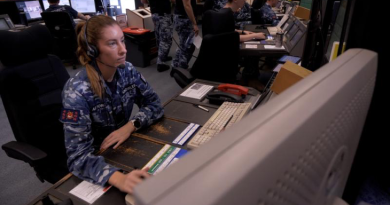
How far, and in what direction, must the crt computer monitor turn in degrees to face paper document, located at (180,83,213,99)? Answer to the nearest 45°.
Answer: approximately 45° to its right

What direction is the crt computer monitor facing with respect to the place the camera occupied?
facing away from the viewer and to the left of the viewer

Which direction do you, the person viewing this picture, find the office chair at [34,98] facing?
facing the viewer and to the right of the viewer

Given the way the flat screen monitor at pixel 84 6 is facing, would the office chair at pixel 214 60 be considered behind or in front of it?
in front

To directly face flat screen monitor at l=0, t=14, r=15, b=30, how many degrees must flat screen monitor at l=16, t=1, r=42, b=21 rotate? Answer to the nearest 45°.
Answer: approximately 45° to its right

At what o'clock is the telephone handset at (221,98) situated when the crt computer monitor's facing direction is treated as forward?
The telephone handset is roughly at 1 o'clock from the crt computer monitor.

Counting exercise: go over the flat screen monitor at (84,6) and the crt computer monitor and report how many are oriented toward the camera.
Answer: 1

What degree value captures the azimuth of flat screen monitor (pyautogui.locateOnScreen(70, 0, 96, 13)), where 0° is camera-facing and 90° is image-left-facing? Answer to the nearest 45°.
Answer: approximately 0°

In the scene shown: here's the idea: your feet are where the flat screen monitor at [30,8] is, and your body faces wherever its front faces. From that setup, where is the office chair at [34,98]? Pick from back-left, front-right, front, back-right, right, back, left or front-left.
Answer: front-right

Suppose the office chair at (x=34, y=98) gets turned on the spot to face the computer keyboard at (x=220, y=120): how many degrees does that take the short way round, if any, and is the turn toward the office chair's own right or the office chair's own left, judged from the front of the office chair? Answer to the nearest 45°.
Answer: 0° — it already faces it

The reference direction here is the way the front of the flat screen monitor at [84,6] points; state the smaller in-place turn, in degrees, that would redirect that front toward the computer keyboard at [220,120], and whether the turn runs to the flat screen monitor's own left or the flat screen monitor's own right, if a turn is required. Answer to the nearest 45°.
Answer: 0° — it already faces it
